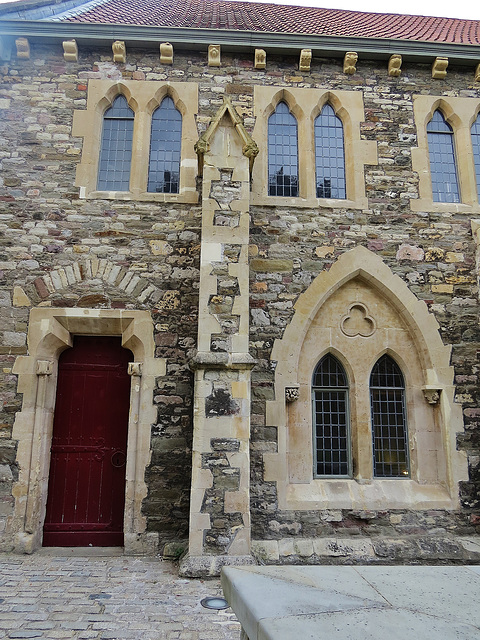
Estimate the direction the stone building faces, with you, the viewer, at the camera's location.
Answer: facing the viewer
